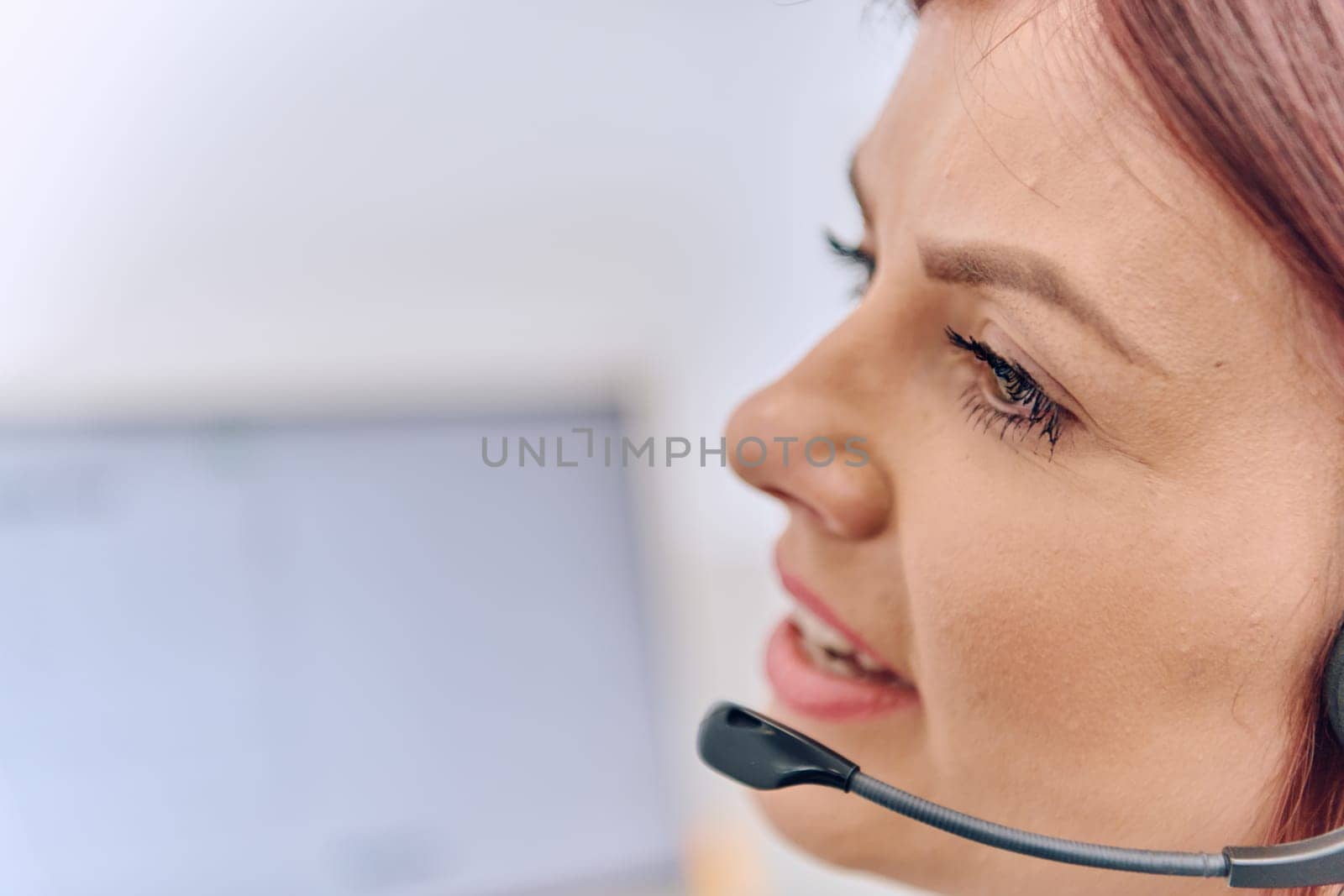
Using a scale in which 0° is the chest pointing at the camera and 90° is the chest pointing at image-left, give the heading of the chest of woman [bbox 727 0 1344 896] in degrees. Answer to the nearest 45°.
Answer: approximately 90°

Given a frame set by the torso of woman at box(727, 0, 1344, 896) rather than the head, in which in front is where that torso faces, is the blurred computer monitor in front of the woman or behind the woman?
in front
